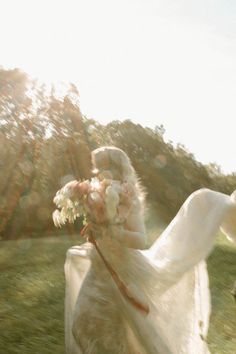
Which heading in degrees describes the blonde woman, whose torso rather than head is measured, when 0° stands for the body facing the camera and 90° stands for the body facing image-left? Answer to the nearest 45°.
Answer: approximately 45°
